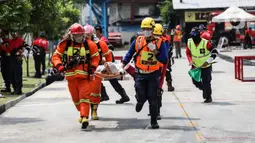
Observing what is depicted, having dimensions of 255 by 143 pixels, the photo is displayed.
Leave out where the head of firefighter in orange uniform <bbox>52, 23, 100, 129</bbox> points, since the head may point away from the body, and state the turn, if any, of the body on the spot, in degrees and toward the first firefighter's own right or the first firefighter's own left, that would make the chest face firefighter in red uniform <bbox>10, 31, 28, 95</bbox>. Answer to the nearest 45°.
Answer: approximately 180°

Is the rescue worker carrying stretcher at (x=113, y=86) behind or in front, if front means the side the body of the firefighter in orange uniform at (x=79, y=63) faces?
behind

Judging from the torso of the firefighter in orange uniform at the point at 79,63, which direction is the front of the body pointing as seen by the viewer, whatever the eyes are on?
toward the camera

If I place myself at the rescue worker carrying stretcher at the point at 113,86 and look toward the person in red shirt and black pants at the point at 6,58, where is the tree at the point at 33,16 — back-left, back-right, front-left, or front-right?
front-right

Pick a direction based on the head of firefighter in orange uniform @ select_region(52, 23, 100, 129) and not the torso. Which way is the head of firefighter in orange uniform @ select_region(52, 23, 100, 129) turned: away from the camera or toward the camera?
toward the camera

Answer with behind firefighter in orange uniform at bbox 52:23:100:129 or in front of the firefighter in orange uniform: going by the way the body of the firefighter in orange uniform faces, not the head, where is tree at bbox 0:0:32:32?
behind

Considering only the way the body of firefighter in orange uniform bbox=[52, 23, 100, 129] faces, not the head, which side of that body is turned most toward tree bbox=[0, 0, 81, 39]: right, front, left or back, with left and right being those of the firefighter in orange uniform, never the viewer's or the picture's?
back
